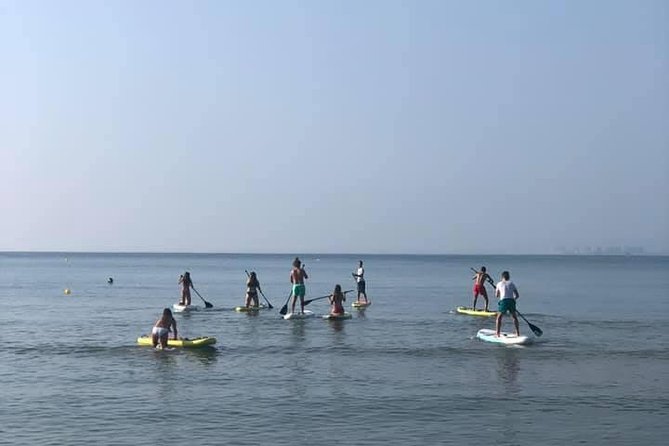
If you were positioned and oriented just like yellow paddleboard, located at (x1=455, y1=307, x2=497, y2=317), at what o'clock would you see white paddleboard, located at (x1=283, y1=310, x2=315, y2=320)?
The white paddleboard is roughly at 11 o'clock from the yellow paddleboard.

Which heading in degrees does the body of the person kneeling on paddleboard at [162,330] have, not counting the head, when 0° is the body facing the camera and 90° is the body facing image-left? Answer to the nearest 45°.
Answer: approximately 225°

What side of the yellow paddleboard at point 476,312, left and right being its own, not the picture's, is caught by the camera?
left

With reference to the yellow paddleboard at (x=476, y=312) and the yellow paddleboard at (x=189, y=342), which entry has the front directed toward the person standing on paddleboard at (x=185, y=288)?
the yellow paddleboard at (x=476, y=312)

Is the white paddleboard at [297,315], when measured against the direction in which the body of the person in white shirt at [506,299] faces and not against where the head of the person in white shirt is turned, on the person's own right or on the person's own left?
on the person's own left

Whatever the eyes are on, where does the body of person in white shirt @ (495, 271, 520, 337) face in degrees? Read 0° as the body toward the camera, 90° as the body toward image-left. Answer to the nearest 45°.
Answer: approximately 180°

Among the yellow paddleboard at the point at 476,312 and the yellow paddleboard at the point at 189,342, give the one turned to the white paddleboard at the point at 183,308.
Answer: the yellow paddleboard at the point at 476,312

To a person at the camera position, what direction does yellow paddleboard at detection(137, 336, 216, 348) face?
facing to the right of the viewer

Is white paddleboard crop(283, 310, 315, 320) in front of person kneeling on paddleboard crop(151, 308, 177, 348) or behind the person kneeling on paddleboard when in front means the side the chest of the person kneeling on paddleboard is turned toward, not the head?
in front

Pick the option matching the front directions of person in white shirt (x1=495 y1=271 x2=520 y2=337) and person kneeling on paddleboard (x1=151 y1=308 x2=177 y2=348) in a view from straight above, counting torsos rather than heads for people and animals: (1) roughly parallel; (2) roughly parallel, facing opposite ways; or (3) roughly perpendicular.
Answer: roughly parallel

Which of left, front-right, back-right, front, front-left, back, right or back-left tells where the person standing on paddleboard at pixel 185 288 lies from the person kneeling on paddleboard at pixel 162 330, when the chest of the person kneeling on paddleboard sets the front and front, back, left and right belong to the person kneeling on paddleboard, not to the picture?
front-left

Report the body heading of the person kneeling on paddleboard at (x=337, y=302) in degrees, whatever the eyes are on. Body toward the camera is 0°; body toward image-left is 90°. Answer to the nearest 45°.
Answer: approximately 180°

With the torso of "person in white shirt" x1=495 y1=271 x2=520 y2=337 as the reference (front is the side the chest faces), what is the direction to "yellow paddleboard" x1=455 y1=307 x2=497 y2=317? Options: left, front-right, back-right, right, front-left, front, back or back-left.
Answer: front

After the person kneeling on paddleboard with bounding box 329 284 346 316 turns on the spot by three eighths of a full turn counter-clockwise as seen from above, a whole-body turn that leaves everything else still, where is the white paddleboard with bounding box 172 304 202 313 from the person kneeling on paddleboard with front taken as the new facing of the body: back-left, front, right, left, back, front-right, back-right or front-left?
right
